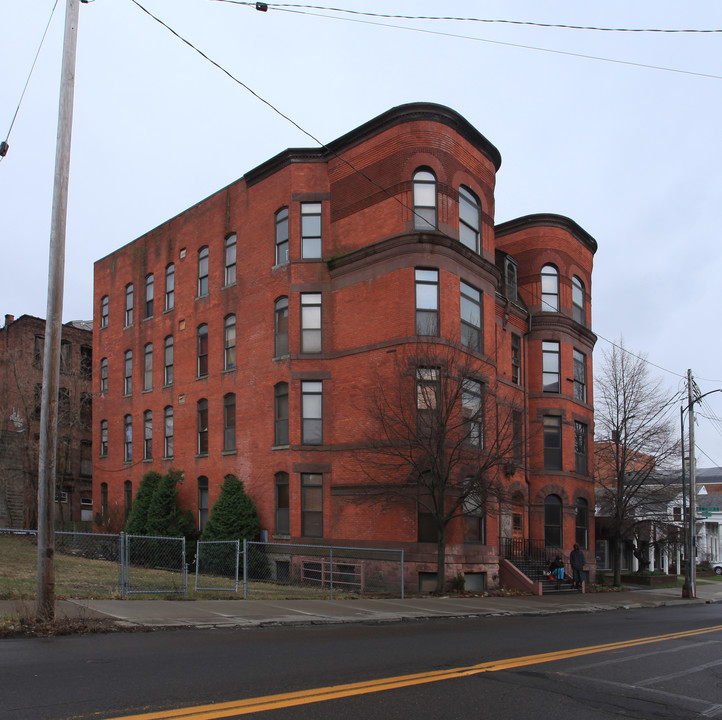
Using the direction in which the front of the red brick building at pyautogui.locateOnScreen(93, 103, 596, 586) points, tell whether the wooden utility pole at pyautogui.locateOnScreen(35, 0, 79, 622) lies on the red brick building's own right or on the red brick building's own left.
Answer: on the red brick building's own right

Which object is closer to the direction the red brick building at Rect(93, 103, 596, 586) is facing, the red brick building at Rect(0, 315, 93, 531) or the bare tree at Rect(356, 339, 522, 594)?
the bare tree

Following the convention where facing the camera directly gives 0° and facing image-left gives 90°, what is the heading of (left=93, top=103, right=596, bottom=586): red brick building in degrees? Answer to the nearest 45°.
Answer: approximately 315°

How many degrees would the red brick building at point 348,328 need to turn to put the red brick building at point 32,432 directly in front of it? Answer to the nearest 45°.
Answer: approximately 180°
